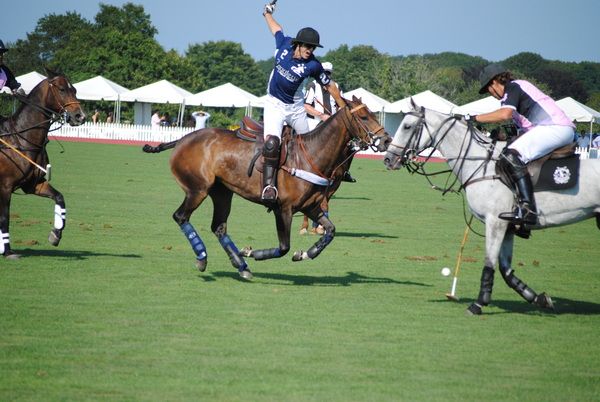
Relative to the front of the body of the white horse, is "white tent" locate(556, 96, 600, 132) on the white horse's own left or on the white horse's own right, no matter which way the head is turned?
on the white horse's own right

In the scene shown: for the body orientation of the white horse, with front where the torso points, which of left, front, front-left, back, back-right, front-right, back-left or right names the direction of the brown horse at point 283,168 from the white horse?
front

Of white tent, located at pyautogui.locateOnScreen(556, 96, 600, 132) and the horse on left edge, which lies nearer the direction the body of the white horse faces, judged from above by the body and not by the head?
the horse on left edge

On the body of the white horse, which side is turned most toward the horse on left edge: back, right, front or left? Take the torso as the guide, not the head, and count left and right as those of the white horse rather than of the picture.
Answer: front

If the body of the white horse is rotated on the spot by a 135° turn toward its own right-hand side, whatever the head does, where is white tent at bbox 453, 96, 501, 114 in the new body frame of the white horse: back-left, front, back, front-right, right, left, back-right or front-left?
front-left

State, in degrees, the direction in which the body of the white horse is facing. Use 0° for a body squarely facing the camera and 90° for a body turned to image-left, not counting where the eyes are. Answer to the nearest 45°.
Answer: approximately 90°
